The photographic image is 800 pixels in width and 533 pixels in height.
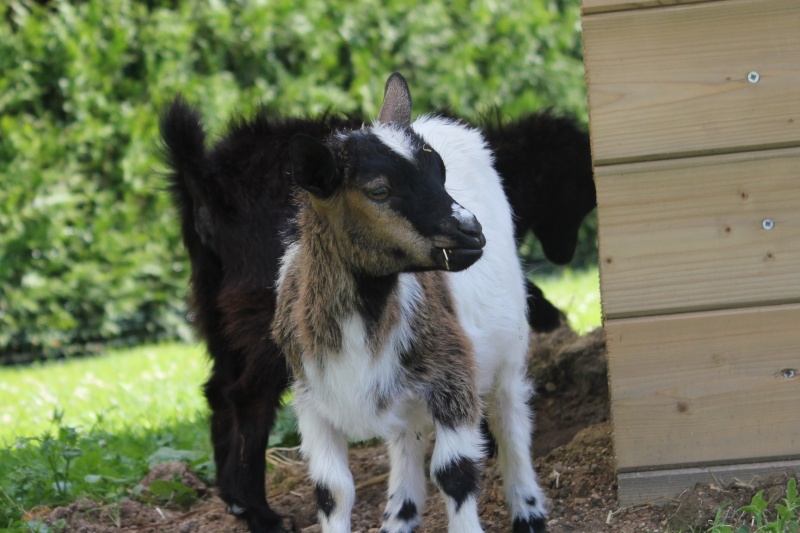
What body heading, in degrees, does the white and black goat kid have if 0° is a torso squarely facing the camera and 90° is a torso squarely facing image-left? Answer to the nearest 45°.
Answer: approximately 45°

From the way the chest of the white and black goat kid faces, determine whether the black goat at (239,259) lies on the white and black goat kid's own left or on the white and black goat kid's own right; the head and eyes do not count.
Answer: on the white and black goat kid's own right

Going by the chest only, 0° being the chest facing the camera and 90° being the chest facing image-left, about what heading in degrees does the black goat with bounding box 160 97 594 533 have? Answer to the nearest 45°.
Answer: approximately 270°

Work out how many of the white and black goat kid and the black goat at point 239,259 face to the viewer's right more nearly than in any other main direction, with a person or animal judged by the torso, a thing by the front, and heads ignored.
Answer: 1

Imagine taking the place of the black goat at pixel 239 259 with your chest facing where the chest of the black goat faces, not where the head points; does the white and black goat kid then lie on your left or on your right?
on your right

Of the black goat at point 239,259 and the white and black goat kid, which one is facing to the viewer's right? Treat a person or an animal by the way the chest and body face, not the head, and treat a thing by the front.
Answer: the black goat
